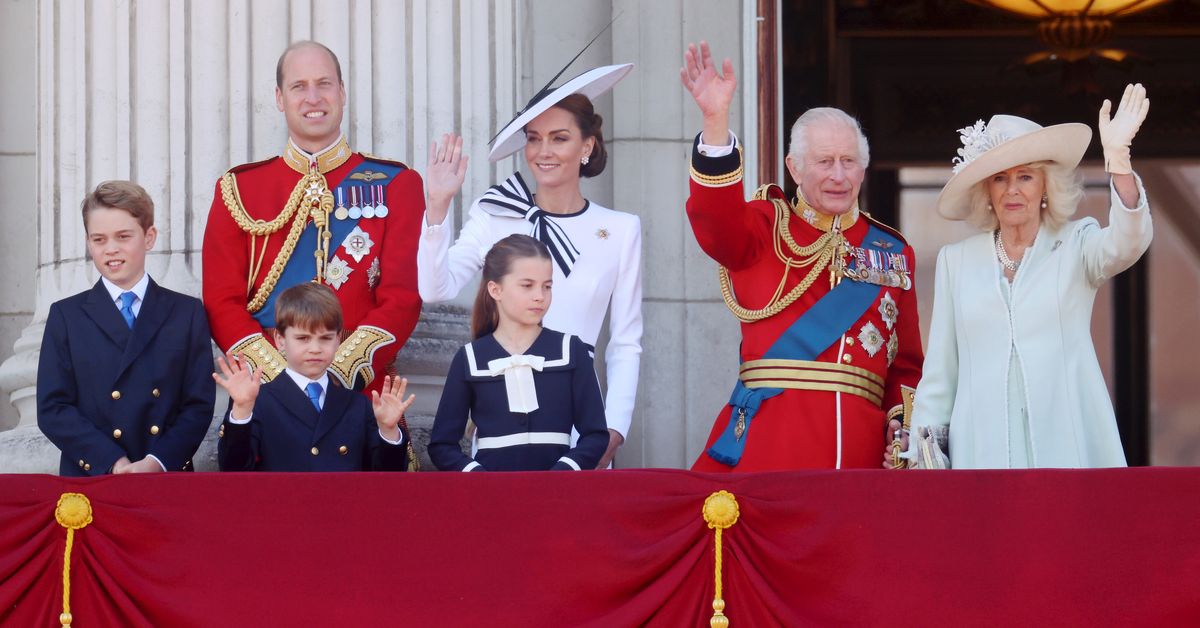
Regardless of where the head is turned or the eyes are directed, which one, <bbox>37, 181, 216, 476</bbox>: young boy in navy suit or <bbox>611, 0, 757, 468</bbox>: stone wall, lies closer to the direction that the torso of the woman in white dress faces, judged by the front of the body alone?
the young boy in navy suit

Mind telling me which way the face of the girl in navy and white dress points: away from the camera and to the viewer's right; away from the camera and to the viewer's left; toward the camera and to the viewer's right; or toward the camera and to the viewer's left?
toward the camera and to the viewer's right

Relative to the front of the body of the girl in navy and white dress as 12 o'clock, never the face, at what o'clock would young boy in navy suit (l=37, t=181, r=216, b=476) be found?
The young boy in navy suit is roughly at 3 o'clock from the girl in navy and white dress.

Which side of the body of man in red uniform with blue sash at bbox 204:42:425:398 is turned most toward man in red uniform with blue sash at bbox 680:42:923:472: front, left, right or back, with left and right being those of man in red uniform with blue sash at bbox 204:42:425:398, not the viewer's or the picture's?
left

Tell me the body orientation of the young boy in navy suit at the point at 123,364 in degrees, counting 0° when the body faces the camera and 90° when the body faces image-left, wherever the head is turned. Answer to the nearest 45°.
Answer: approximately 0°

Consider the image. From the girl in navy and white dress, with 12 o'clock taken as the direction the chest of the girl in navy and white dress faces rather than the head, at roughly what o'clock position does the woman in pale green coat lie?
The woman in pale green coat is roughly at 9 o'clock from the girl in navy and white dress.

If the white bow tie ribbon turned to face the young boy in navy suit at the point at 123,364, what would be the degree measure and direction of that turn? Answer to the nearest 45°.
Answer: approximately 90° to its right
